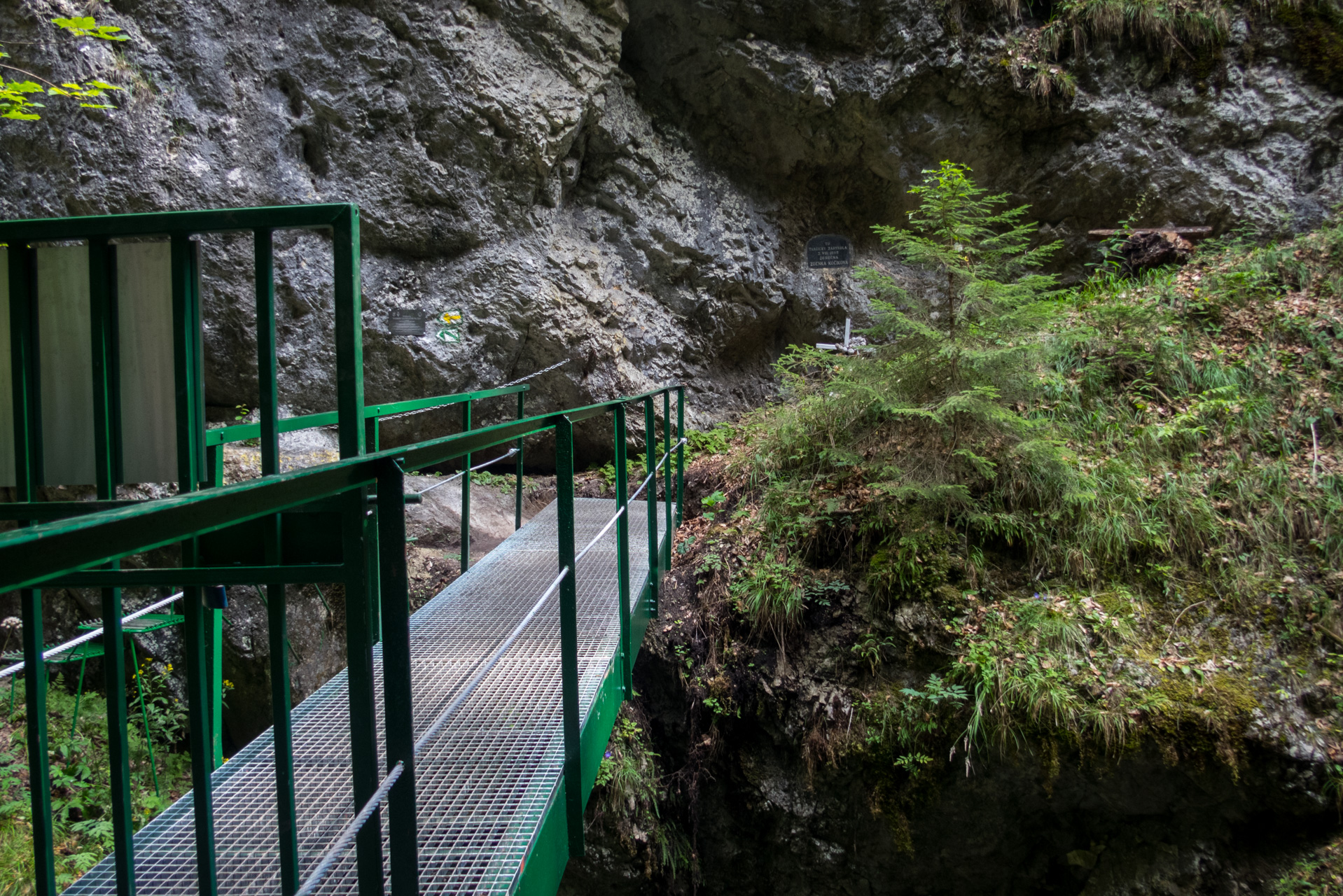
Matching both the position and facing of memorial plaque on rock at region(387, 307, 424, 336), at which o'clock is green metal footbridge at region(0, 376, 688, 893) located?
The green metal footbridge is roughly at 12 o'clock from the memorial plaque on rock.

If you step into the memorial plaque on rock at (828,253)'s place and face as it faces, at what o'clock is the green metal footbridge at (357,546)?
The green metal footbridge is roughly at 12 o'clock from the memorial plaque on rock.

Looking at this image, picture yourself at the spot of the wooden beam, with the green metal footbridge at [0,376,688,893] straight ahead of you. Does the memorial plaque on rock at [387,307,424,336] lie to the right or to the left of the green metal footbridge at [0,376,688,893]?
right

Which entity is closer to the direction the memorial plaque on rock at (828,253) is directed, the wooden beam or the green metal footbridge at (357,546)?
the green metal footbridge

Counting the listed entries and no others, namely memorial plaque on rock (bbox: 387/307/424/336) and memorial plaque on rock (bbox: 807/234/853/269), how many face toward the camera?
2

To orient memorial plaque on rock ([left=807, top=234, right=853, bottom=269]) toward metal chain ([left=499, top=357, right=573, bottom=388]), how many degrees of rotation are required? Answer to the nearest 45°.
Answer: approximately 45° to its right

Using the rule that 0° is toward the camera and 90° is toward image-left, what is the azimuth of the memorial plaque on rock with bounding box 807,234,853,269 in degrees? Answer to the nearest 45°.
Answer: approximately 0°
